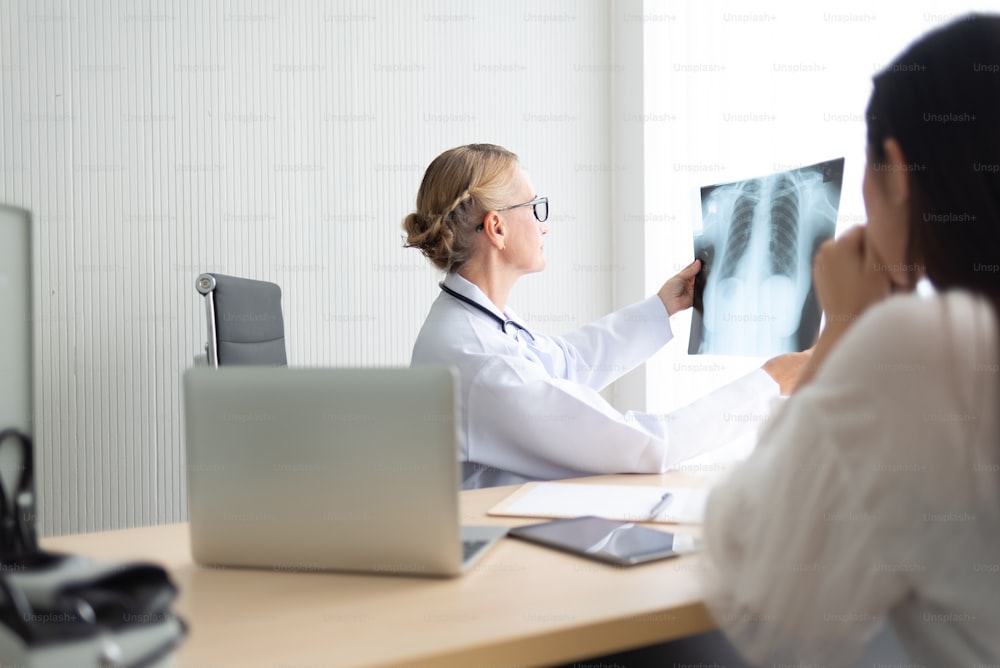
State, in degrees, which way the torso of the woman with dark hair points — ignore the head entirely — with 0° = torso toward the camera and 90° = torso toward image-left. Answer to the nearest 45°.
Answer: approximately 135°

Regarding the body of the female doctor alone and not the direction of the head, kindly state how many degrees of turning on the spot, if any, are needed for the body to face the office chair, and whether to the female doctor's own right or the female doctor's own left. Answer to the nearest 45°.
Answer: approximately 135° to the female doctor's own left

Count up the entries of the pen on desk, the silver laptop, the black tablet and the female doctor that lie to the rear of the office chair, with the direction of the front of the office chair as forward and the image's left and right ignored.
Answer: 0

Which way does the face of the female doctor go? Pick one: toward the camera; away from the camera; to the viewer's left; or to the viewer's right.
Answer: to the viewer's right

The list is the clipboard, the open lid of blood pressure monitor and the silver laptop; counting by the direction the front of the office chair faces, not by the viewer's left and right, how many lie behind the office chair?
0

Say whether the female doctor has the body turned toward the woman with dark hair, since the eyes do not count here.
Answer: no

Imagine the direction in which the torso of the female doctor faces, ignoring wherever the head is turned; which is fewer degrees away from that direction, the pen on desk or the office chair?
the pen on desk

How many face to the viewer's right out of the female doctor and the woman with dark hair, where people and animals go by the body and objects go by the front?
1

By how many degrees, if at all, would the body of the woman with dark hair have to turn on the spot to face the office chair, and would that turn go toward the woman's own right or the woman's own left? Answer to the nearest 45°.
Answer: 0° — they already face it

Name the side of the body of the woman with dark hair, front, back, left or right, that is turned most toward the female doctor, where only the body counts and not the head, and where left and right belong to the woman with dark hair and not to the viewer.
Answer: front

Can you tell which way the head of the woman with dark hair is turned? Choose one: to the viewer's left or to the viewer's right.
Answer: to the viewer's left

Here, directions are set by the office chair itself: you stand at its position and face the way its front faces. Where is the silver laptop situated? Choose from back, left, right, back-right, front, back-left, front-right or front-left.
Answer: front-right

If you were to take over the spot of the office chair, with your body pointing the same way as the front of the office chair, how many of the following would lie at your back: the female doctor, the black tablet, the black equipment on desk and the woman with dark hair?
0

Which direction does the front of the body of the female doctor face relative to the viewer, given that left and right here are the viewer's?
facing to the right of the viewer

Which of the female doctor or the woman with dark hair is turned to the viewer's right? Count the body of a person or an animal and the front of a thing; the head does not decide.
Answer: the female doctor

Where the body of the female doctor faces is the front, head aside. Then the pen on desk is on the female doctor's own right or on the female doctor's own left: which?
on the female doctor's own right

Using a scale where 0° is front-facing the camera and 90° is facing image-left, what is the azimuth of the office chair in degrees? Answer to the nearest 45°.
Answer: approximately 315°
